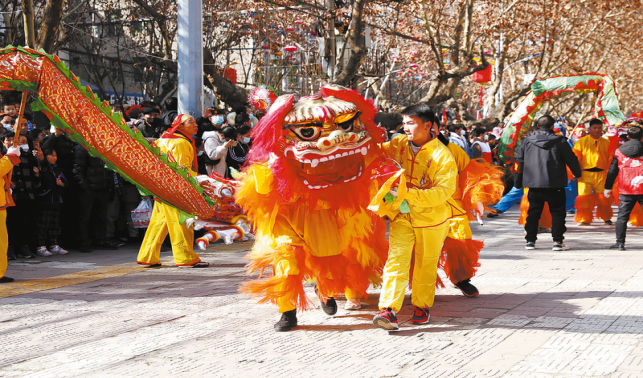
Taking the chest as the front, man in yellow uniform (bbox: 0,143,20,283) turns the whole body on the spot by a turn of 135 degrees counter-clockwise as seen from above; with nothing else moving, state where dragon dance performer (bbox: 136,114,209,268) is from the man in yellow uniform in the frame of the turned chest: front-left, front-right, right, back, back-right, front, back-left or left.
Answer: back-right

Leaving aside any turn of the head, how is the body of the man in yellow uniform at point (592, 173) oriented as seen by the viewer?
toward the camera

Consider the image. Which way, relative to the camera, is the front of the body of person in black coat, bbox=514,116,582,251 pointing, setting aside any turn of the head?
away from the camera

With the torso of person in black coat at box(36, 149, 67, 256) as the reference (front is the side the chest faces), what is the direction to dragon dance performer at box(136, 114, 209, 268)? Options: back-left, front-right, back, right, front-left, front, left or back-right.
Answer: front

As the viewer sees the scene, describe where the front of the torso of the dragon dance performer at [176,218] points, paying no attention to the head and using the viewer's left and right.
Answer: facing to the right of the viewer

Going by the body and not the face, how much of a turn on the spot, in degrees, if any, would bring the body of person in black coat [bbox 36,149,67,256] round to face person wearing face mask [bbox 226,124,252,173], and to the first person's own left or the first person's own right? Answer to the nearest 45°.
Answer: approximately 45° to the first person's own left

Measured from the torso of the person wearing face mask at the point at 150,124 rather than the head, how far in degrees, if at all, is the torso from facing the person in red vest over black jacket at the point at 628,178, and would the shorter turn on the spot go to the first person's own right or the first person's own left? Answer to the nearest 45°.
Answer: approximately 90° to the first person's own left

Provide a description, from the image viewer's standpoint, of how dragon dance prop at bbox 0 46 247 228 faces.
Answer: facing to the right of the viewer

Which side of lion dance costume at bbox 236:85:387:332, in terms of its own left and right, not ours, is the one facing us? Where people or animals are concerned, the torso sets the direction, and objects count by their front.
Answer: front

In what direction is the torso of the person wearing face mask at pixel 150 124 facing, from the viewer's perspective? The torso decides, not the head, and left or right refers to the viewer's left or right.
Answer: facing the viewer

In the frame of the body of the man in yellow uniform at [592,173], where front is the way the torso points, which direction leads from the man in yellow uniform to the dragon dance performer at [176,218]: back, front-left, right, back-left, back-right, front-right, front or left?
front-right

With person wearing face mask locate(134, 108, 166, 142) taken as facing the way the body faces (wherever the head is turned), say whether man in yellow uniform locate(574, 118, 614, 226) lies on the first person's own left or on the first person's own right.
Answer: on the first person's own left

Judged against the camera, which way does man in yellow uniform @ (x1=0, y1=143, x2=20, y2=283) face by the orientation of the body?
to the viewer's right

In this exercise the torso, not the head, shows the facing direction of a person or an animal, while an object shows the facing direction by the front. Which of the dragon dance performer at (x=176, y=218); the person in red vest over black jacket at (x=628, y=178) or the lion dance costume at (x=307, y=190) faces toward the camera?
the lion dance costume

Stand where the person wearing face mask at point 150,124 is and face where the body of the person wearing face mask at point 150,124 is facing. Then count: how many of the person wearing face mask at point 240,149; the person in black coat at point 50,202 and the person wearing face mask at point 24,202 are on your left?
1

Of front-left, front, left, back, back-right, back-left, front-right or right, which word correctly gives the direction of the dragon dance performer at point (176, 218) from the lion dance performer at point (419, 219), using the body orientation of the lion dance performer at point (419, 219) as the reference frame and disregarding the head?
right
